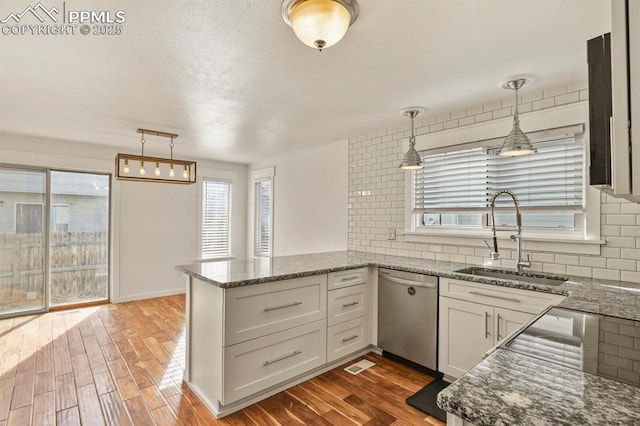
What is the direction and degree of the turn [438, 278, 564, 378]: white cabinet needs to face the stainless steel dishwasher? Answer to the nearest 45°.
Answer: approximately 45° to its right

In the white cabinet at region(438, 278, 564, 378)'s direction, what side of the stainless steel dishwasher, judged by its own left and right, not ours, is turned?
left

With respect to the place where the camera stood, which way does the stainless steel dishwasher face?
facing the viewer and to the left of the viewer

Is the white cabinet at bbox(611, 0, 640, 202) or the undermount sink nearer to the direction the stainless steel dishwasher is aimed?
the white cabinet

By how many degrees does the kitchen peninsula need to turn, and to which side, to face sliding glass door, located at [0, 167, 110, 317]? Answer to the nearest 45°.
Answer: approximately 135° to its right

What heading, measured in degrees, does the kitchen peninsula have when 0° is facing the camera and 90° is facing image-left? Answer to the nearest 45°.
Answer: approximately 315°

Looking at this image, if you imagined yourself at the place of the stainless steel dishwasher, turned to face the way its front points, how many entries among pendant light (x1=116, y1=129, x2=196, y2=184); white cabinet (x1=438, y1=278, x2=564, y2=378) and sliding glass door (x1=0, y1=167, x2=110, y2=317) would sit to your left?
1
